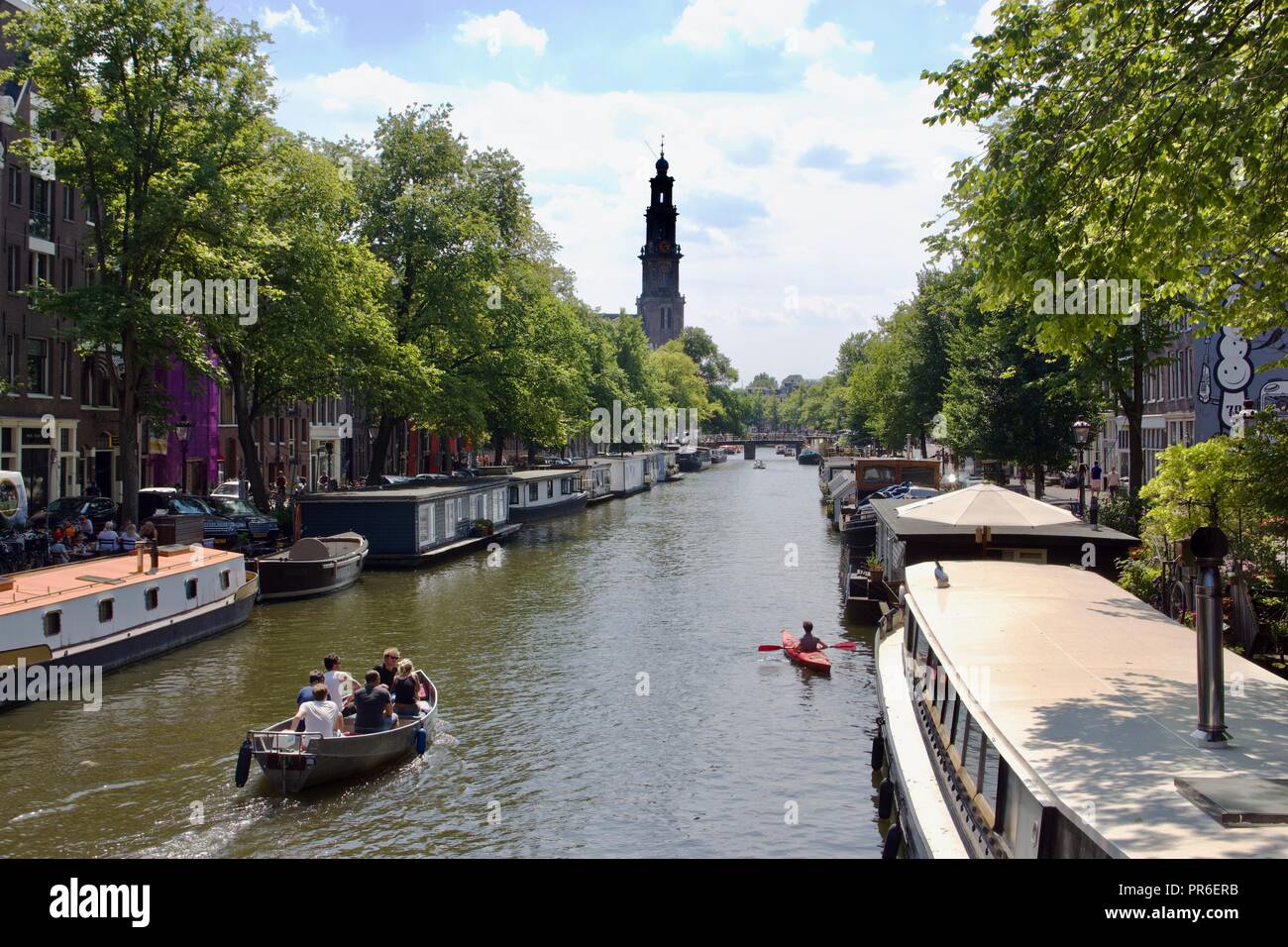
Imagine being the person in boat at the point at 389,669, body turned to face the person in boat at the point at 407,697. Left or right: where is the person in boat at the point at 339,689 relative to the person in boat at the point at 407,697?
right

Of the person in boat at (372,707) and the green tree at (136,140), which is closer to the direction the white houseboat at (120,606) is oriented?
the green tree

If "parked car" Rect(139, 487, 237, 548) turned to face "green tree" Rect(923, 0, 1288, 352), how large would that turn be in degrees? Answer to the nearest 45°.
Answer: approximately 45° to its right

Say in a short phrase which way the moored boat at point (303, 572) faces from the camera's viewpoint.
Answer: facing the viewer and to the left of the viewer

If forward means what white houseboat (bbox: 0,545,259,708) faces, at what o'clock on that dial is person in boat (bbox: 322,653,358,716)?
The person in boat is roughly at 4 o'clock from the white houseboat.

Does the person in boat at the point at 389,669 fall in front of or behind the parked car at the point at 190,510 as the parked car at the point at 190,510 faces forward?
in front

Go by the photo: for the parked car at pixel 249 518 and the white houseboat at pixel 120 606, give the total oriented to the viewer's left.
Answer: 0

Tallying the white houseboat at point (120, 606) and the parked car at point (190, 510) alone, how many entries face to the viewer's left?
0

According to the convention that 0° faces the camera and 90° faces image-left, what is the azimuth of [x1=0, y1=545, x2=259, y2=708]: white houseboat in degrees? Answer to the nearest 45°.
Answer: approximately 225°

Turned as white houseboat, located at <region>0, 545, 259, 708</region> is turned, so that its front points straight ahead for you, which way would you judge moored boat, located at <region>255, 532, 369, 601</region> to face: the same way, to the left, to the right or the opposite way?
the opposite way
